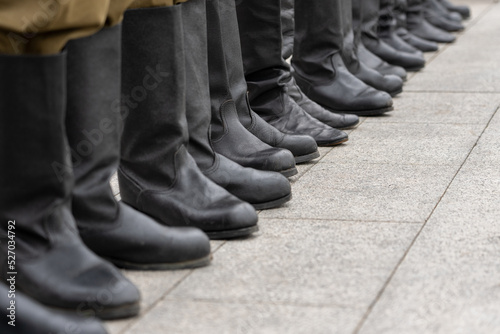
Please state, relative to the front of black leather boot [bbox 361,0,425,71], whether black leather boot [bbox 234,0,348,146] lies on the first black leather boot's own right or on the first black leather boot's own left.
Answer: on the first black leather boot's own right

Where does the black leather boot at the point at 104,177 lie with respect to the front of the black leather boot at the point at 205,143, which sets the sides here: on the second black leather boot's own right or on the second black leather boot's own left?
on the second black leather boot's own right

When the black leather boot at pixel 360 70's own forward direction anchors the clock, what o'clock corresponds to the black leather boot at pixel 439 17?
the black leather boot at pixel 439 17 is roughly at 8 o'clock from the black leather boot at pixel 360 70.

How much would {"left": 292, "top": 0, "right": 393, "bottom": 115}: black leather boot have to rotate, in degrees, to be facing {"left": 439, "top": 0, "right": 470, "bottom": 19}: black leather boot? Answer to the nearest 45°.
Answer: approximately 135° to its left

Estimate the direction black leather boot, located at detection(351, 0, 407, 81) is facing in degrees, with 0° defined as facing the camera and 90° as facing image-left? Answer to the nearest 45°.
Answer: approximately 315°

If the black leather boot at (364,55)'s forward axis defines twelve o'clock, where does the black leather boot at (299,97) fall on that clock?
the black leather boot at (299,97) is roughly at 2 o'clock from the black leather boot at (364,55).

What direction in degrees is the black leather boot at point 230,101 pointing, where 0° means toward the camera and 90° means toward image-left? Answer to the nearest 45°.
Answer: approximately 315°

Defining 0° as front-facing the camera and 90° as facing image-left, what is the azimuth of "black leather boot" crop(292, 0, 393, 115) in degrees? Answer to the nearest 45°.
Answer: approximately 315°

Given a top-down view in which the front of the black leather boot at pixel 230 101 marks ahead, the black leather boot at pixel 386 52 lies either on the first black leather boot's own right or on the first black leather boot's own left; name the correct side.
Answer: on the first black leather boot's own left

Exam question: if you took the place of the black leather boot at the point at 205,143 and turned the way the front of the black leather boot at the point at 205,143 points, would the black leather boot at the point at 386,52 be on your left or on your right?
on your left
